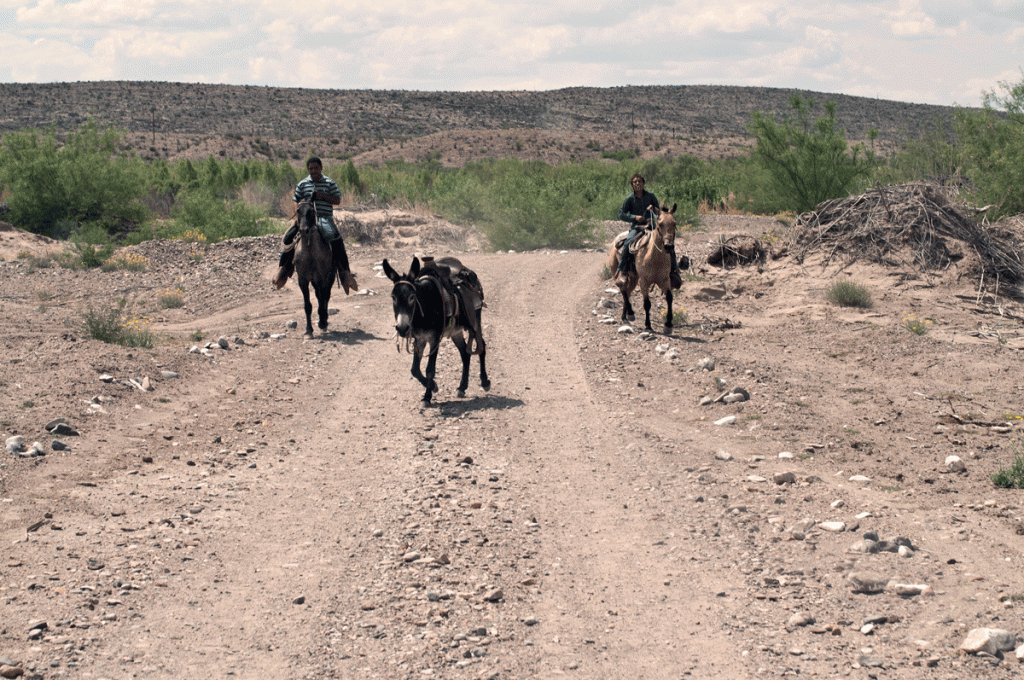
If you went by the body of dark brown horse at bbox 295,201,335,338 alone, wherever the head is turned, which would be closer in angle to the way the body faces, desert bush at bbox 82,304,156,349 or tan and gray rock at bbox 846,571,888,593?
the tan and gray rock

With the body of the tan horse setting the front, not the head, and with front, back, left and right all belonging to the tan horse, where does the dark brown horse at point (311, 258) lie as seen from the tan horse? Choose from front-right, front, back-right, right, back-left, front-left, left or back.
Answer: back-right

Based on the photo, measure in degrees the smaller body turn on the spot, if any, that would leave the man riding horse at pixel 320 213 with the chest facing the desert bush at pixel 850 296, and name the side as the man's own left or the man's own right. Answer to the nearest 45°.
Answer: approximately 90° to the man's own left

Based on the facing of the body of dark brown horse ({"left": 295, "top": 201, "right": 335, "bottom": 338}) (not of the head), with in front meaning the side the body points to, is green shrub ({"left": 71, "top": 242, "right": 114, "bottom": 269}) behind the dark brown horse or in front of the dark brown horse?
behind

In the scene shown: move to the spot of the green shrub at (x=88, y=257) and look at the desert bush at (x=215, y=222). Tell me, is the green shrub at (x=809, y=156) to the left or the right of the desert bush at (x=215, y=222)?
right

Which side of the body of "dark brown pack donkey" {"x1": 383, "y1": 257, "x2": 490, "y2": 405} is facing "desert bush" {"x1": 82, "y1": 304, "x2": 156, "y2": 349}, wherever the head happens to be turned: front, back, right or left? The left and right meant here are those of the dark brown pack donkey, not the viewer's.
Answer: right

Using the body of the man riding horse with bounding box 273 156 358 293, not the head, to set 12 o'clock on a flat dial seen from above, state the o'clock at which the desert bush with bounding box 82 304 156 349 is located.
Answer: The desert bush is roughly at 2 o'clock from the man riding horse.

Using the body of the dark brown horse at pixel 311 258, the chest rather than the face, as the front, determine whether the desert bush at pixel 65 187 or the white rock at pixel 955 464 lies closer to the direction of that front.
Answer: the white rock
